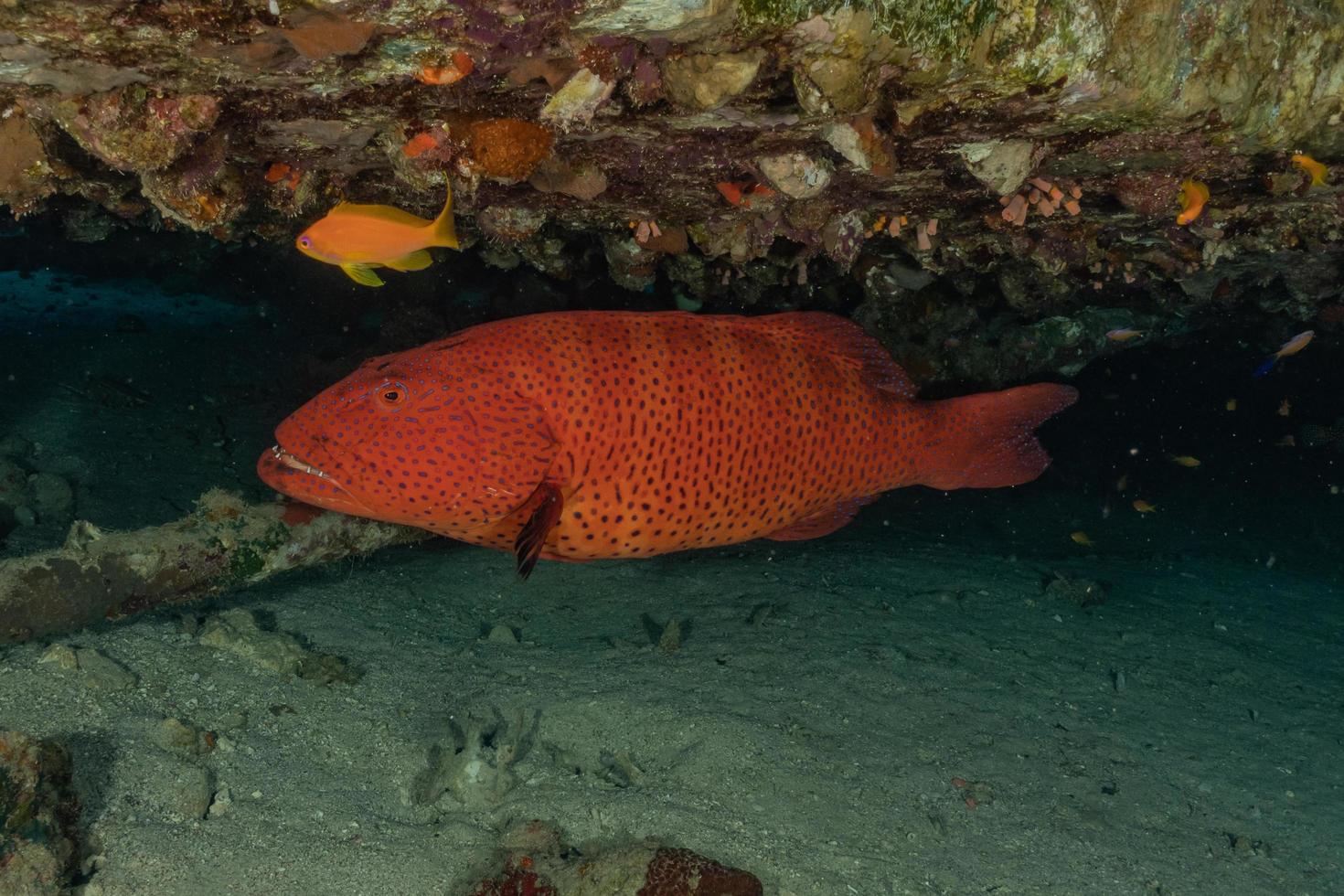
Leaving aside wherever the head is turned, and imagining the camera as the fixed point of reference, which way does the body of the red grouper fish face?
to the viewer's left

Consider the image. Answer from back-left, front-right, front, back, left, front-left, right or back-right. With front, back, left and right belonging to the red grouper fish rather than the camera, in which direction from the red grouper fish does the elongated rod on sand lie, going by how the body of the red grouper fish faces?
front

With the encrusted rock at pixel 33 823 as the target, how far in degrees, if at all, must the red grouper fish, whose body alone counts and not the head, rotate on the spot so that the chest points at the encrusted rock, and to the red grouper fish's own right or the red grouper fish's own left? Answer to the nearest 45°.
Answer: approximately 45° to the red grouper fish's own left

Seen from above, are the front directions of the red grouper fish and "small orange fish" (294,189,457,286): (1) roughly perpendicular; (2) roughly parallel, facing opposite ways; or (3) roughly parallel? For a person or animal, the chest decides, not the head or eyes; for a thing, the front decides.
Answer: roughly parallel

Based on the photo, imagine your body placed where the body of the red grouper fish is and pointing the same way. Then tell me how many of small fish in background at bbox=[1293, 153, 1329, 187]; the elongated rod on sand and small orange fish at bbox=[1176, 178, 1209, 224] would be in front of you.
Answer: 1

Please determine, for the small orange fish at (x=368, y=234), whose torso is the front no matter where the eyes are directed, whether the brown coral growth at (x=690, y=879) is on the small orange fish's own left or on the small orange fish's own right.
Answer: on the small orange fish's own left

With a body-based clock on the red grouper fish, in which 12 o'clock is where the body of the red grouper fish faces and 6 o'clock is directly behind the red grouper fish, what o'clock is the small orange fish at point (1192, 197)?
The small orange fish is roughly at 6 o'clock from the red grouper fish.

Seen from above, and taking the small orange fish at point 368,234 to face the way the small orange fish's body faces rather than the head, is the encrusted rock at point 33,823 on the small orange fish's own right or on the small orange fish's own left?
on the small orange fish's own left

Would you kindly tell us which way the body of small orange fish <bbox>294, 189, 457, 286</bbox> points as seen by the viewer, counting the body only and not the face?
to the viewer's left
